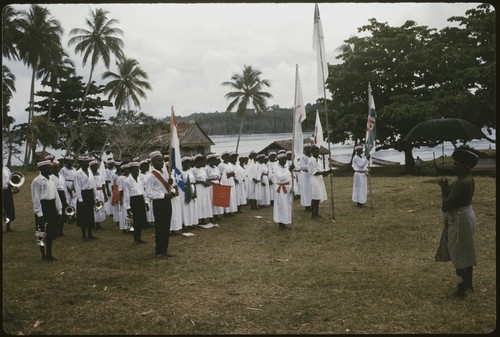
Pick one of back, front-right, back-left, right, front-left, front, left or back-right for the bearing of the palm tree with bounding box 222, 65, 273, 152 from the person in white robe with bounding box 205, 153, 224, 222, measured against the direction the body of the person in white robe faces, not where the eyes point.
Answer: back-left

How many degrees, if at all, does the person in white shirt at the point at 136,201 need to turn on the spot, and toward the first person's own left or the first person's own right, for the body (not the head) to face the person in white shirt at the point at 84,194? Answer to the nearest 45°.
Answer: approximately 180°

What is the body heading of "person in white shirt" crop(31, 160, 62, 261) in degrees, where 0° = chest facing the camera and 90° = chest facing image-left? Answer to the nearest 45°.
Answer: approximately 315°

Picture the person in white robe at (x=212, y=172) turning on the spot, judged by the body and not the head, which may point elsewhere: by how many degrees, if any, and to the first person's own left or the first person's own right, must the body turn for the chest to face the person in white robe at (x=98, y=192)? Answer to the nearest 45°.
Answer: approximately 135° to the first person's own right

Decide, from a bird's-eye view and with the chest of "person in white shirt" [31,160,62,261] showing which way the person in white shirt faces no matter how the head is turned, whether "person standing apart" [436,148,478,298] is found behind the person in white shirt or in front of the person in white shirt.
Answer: in front

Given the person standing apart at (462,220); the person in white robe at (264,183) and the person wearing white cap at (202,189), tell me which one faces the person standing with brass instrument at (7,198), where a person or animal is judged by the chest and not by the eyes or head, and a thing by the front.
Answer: the person standing apart at (462,220)

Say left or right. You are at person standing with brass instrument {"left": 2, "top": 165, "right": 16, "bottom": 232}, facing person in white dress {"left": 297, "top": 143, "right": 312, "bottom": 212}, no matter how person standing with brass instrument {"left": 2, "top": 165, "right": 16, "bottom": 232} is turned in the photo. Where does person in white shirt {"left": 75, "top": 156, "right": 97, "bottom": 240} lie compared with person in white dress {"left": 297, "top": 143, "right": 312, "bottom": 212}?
right

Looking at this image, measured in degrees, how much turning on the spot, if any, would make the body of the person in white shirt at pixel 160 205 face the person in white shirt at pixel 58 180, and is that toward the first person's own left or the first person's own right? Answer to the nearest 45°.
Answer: approximately 180°

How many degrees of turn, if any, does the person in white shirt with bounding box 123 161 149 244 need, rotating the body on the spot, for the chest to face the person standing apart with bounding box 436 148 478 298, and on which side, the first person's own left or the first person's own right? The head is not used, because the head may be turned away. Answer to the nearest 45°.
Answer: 0° — they already face them

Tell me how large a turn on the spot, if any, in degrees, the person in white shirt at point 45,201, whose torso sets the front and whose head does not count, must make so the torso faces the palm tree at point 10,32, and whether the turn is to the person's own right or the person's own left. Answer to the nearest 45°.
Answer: approximately 135° to the person's own left

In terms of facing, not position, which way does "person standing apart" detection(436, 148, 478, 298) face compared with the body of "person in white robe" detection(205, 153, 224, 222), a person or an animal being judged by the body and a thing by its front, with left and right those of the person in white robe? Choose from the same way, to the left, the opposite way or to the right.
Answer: the opposite way

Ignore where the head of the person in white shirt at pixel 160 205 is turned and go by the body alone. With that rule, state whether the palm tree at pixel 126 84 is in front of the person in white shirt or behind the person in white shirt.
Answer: behind

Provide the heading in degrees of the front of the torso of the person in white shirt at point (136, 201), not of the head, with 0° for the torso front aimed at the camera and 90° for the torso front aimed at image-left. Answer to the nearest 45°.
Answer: approximately 315°

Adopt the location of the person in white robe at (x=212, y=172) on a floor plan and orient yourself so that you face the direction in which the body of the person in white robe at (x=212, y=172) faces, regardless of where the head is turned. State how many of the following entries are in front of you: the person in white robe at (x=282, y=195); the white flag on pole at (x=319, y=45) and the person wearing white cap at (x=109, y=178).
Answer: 2

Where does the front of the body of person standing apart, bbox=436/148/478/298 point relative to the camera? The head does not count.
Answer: to the viewer's left
